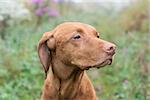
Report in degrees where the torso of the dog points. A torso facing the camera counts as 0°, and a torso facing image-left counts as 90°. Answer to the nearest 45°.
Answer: approximately 315°
